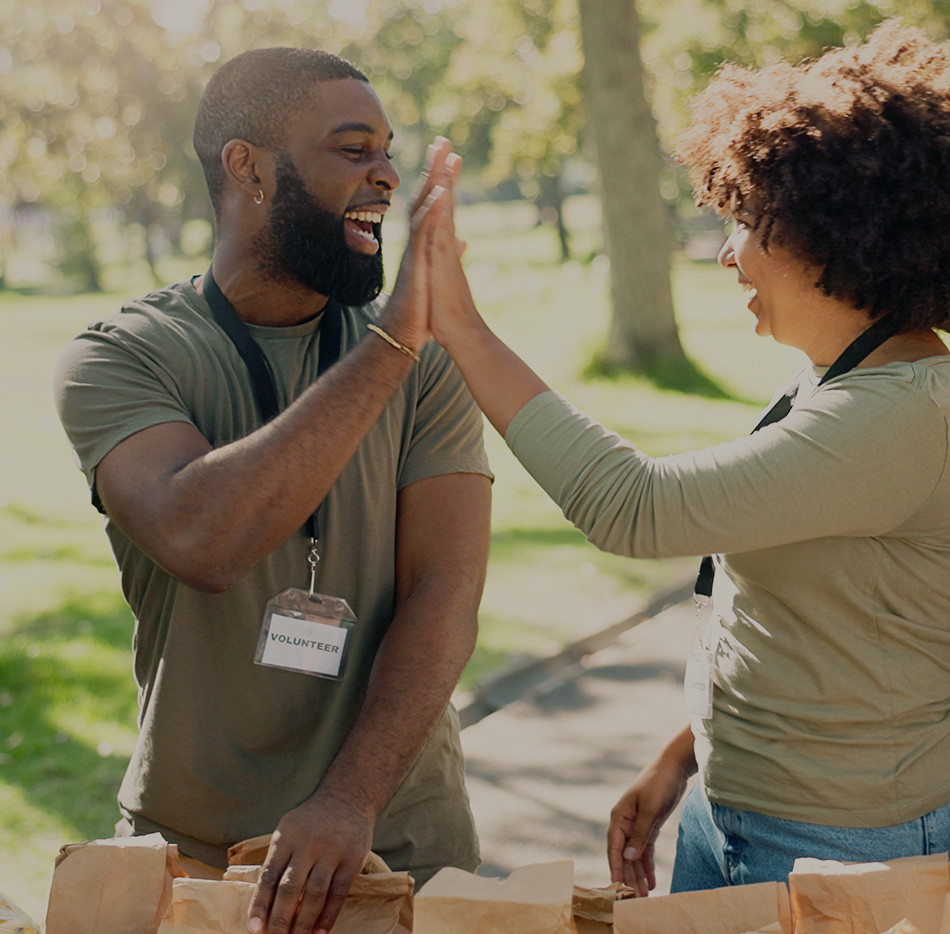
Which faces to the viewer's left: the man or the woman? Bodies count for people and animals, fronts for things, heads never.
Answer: the woman

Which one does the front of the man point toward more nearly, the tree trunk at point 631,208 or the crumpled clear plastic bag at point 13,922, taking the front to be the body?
the crumpled clear plastic bag

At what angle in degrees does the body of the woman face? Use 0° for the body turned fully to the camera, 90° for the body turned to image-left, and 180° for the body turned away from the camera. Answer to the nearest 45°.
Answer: approximately 90°

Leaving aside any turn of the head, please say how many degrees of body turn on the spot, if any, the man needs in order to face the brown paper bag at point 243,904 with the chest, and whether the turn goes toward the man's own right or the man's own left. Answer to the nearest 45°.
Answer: approximately 45° to the man's own right

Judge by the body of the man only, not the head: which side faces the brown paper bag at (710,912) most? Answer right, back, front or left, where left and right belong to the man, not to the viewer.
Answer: front

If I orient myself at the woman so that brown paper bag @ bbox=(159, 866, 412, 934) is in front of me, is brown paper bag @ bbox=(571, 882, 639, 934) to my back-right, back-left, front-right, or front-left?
front-left

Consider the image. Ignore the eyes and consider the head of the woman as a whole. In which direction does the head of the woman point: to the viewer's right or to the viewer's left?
to the viewer's left

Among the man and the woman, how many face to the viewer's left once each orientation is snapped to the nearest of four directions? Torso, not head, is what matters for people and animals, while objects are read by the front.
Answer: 1
